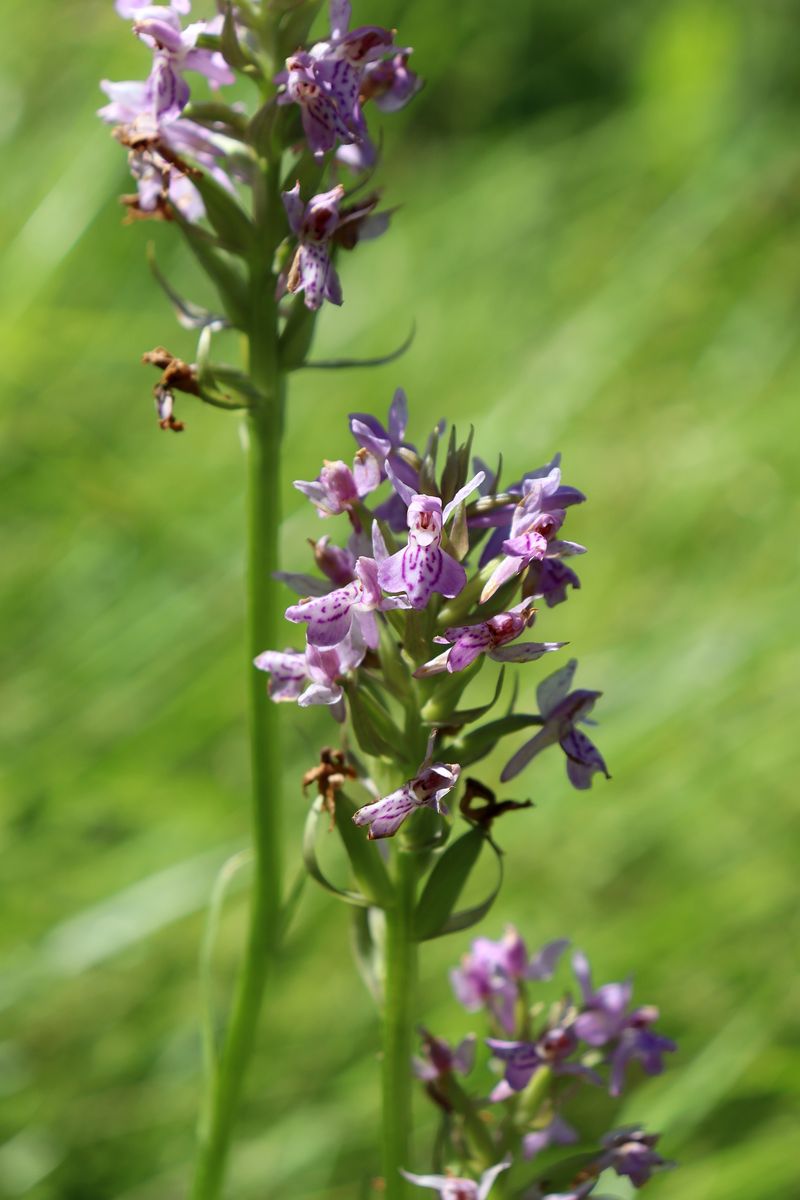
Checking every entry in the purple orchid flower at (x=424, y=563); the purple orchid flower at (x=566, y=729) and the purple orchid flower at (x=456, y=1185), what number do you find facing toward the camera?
2

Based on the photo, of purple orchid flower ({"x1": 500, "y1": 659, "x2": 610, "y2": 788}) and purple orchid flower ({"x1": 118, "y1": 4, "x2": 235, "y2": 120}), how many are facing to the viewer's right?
1

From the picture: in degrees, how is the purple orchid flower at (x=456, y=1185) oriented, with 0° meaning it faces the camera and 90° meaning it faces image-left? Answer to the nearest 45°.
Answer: approximately 0°

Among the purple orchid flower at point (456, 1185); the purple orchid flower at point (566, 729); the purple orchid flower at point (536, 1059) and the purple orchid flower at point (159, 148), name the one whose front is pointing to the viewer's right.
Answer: the purple orchid flower at point (566, 729)

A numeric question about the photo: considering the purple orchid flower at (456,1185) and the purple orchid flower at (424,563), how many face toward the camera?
2
